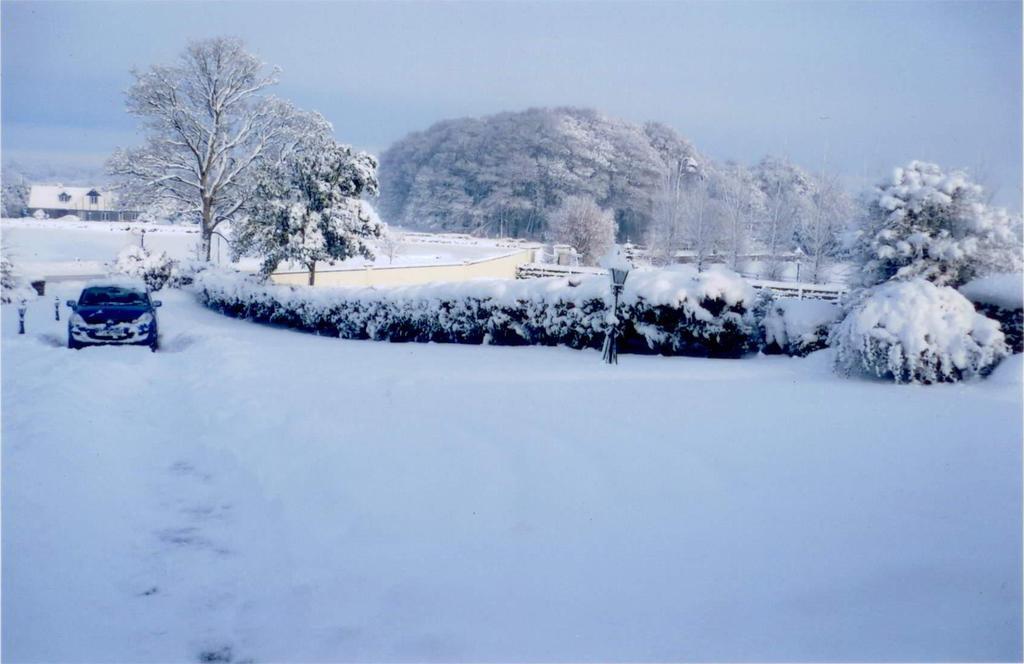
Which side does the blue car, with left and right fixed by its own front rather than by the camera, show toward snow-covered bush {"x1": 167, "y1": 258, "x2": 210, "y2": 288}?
back

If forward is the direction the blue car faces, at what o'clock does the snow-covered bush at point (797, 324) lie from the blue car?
The snow-covered bush is roughly at 10 o'clock from the blue car.

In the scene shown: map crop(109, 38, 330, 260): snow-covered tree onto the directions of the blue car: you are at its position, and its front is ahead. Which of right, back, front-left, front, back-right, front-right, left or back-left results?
back

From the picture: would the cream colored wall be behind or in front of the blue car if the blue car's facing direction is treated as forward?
behind

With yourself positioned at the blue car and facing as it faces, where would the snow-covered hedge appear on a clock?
The snow-covered hedge is roughly at 10 o'clock from the blue car.

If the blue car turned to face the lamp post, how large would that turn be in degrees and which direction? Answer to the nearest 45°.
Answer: approximately 45° to its left

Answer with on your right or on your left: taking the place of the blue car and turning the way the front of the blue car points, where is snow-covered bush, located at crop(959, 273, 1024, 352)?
on your left

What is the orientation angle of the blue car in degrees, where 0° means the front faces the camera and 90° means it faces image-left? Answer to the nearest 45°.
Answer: approximately 0°
